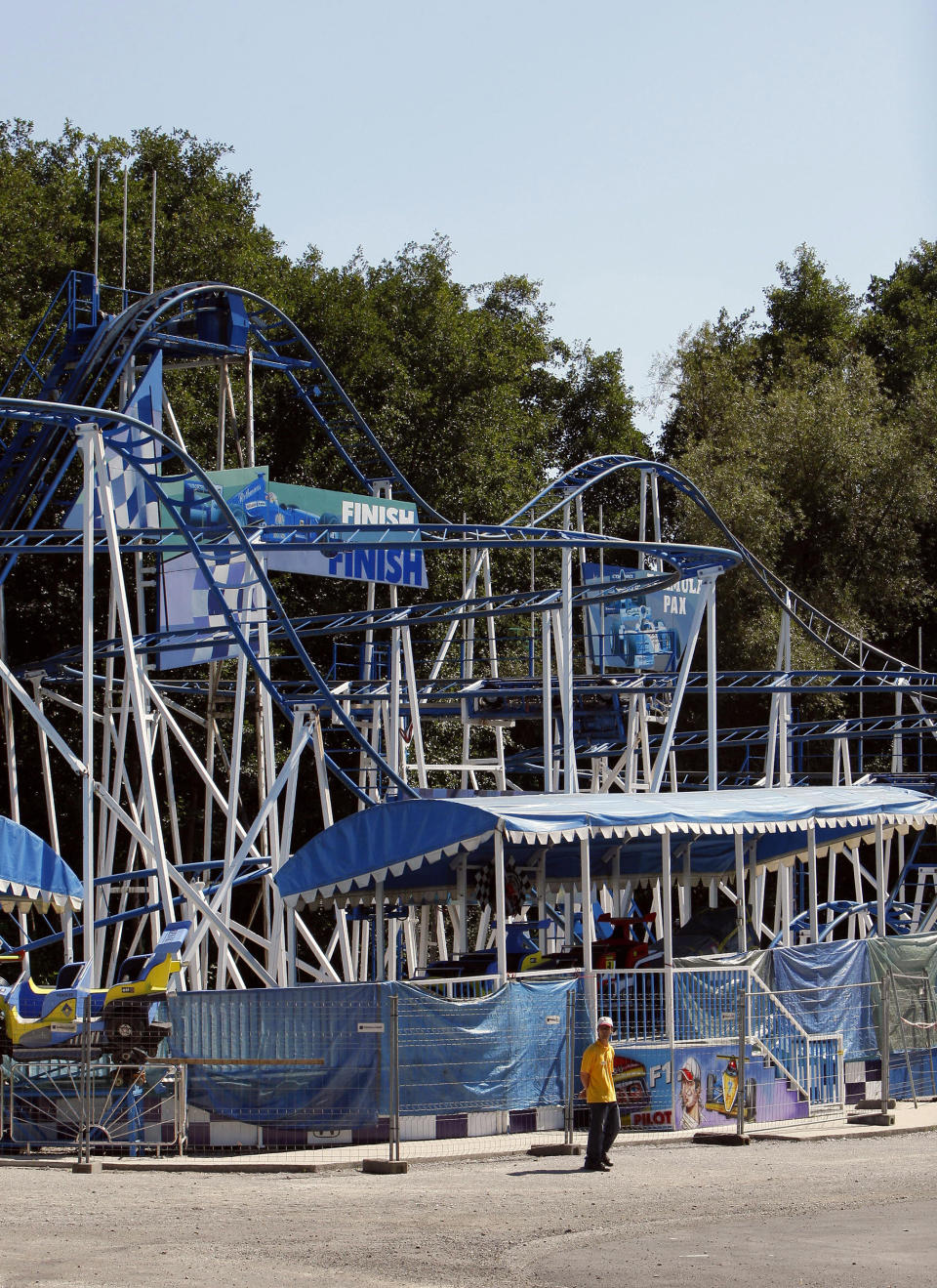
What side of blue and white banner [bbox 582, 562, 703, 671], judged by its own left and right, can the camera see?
front

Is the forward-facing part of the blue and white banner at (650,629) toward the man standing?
yes

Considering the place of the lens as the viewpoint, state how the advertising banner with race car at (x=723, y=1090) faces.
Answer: facing the viewer

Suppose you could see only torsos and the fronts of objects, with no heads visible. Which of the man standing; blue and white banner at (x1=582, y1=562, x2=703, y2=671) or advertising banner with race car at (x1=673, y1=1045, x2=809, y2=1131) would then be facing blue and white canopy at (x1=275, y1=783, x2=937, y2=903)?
the blue and white banner

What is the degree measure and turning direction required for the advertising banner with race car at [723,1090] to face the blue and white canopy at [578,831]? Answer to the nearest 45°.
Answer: approximately 135° to its right

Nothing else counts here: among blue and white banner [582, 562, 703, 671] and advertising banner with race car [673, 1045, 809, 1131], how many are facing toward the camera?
2

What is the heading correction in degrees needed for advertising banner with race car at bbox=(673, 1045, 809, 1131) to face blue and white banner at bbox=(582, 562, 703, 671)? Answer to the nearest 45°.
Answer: approximately 180°

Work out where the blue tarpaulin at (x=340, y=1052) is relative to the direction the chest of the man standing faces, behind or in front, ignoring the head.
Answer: behind

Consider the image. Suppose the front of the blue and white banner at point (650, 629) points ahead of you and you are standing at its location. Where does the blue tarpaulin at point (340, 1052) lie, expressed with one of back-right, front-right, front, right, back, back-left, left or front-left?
front

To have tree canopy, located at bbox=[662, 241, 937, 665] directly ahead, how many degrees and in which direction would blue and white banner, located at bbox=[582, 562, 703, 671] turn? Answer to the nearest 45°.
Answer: approximately 180°

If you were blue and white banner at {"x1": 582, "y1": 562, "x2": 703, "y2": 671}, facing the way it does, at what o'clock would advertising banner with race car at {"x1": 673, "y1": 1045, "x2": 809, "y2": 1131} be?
The advertising banner with race car is roughly at 12 o'clock from the blue and white banner.

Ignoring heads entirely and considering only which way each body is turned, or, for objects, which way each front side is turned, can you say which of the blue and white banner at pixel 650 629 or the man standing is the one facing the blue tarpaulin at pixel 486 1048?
the blue and white banner

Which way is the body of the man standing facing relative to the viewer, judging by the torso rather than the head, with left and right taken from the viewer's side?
facing the viewer and to the right of the viewer

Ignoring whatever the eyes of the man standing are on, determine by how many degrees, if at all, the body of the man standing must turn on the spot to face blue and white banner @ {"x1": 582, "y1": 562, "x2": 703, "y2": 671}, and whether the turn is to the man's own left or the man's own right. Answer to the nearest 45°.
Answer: approximately 135° to the man's own left

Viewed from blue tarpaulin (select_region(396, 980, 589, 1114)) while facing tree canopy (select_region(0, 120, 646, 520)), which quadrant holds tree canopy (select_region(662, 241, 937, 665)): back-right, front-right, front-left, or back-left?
front-right
